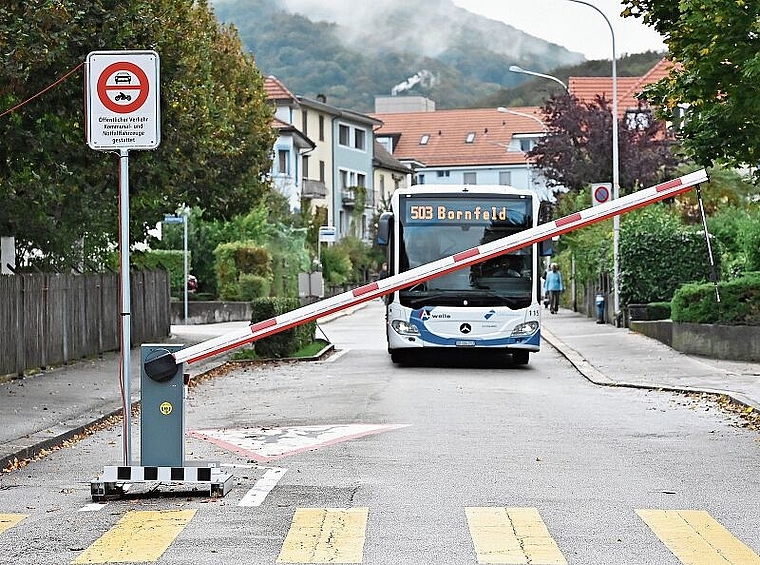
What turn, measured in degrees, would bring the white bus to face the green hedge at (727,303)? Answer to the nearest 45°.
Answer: approximately 90° to its left

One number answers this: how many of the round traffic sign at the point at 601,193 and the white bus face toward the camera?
2

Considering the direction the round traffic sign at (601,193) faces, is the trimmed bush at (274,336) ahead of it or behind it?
ahead

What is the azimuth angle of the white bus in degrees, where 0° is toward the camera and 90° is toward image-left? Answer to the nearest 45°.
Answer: approximately 0°

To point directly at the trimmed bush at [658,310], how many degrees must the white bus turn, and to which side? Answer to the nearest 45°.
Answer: approximately 135° to its left

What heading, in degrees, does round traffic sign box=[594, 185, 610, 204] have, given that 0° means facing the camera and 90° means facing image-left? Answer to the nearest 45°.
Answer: approximately 0°
